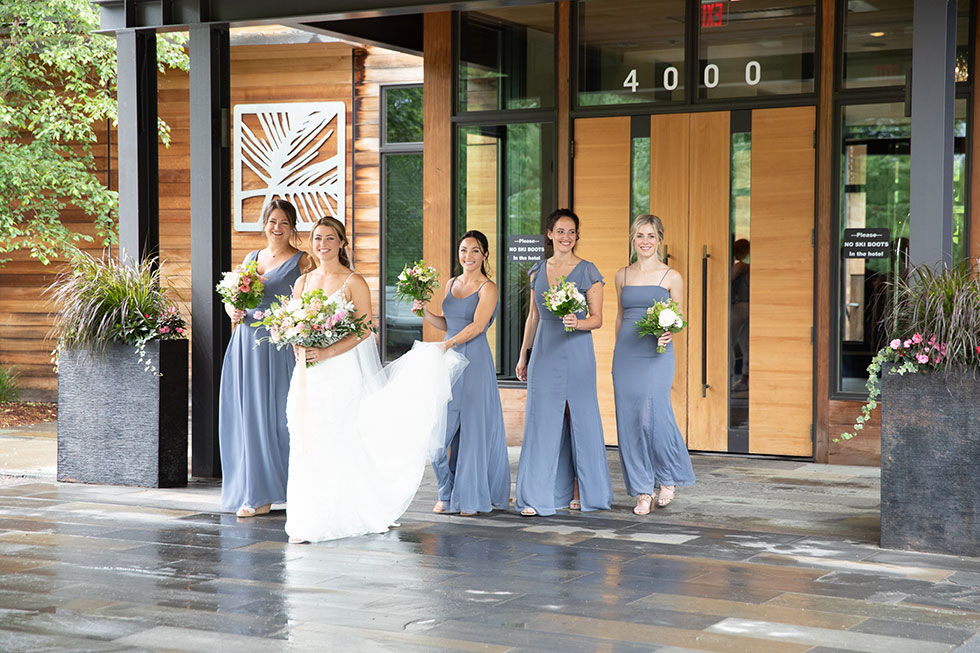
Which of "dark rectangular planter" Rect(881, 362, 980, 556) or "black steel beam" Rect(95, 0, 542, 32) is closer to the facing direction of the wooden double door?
the dark rectangular planter

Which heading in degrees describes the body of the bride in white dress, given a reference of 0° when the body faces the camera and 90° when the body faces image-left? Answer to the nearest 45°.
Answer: approximately 45°

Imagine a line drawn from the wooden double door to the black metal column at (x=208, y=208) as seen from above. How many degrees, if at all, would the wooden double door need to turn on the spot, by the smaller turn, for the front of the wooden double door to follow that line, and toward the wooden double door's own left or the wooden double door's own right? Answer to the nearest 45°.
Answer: approximately 45° to the wooden double door's own right

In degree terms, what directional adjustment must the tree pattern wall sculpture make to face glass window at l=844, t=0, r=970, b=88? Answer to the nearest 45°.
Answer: approximately 45° to its left

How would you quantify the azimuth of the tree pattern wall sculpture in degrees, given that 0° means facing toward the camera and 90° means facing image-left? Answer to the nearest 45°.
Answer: approximately 0°

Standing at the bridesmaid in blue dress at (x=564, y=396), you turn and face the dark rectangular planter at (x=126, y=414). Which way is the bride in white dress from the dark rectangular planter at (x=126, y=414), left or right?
left

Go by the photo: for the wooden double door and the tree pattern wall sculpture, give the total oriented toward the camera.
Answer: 2

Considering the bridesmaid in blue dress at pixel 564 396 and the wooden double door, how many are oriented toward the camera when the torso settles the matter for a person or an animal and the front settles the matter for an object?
2

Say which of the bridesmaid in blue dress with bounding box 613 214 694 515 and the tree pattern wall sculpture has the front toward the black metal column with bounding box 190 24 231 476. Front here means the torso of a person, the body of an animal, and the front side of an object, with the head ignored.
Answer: the tree pattern wall sculpture

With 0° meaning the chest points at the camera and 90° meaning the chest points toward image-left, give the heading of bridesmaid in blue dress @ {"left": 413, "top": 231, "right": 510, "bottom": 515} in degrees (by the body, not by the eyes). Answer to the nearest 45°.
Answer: approximately 45°
